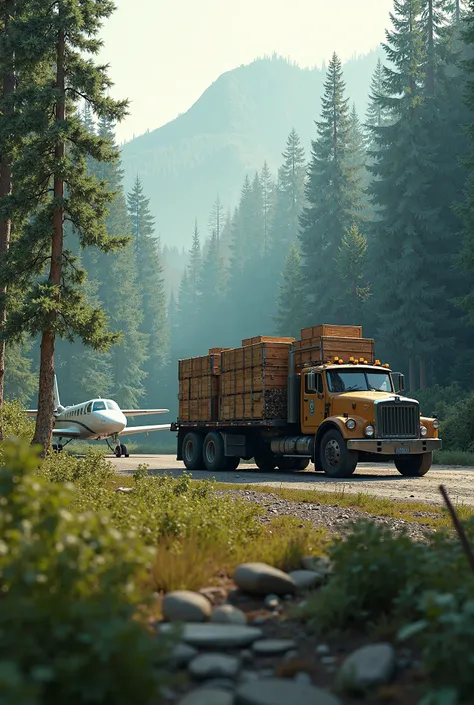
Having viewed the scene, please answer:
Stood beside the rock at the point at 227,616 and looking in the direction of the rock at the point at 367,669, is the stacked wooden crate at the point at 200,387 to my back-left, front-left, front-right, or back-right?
back-left

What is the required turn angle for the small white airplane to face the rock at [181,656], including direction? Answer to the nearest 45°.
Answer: approximately 45° to its right

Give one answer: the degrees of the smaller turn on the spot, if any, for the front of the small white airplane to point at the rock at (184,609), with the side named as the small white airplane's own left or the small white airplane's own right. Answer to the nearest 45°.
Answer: approximately 45° to the small white airplane's own right

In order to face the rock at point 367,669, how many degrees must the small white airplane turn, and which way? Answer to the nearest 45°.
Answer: approximately 45° to its right

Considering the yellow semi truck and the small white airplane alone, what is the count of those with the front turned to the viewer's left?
0

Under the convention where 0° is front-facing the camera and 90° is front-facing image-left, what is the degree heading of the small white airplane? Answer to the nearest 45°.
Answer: approximately 315°

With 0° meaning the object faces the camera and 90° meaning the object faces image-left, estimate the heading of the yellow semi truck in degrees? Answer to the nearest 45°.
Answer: approximately 315°

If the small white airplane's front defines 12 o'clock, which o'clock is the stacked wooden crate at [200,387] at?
The stacked wooden crate is roughly at 1 o'clock from the small white airplane.

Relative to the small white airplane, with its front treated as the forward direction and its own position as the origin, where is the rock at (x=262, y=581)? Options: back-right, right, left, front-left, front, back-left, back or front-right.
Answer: front-right

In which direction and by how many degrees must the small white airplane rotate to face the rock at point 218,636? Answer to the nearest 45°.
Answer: approximately 45° to its right

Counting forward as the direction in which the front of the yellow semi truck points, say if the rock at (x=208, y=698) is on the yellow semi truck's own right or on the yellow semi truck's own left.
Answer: on the yellow semi truck's own right
